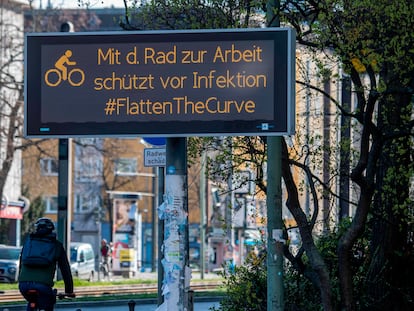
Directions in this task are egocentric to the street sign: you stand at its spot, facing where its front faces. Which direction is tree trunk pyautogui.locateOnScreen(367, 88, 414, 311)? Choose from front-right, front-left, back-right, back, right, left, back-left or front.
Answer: left

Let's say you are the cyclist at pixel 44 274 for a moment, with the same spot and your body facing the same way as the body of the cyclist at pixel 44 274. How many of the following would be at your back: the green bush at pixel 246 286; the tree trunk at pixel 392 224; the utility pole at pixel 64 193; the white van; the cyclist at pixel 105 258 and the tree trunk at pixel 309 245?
0

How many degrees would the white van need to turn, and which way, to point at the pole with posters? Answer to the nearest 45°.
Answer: approximately 45° to its left

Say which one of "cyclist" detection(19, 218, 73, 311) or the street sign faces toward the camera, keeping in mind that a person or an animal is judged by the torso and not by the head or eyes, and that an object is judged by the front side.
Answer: the street sign

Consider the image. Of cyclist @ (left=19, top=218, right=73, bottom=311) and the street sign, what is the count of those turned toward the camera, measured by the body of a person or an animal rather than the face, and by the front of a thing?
1

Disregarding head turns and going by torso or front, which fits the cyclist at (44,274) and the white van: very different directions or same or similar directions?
very different directions

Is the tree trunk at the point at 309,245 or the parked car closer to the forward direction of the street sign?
the tree trunk

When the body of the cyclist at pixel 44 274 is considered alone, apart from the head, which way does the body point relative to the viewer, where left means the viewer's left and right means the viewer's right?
facing away from the viewer and to the right of the viewer

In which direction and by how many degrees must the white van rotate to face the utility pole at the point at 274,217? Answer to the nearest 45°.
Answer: approximately 45° to its left

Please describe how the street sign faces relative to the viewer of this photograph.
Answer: facing the viewer

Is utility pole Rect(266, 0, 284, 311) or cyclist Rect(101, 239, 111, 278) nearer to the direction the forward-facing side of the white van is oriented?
the utility pole

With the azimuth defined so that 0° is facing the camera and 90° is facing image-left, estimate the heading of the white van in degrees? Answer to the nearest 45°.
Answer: approximately 45°
